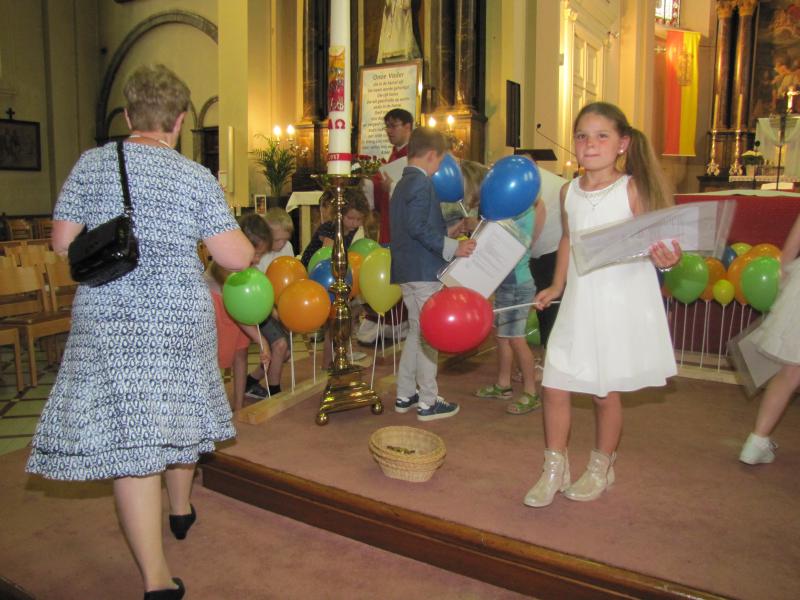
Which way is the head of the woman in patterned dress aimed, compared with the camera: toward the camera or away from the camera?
away from the camera

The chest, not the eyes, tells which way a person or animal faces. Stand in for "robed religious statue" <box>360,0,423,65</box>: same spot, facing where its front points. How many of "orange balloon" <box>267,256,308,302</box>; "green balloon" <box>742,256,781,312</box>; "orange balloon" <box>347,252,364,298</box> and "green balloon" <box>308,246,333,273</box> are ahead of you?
4

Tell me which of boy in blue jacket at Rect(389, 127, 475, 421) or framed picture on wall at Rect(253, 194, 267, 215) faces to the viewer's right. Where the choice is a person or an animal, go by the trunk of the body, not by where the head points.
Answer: the boy in blue jacket

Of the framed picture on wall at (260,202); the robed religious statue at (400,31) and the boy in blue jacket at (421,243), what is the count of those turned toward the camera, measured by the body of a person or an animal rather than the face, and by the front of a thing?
2

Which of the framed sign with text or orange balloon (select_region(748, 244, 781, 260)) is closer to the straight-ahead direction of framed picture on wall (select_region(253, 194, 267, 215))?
the orange balloon

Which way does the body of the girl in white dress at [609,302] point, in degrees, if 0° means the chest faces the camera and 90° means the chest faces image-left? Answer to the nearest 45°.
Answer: approximately 45°

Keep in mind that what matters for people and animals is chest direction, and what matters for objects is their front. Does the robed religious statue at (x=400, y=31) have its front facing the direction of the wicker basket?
yes

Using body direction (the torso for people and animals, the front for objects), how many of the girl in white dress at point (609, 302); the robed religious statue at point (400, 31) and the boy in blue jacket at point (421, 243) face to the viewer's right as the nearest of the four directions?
1

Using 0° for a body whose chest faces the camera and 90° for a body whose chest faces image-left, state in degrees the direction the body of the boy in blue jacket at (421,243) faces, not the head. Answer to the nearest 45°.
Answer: approximately 270°
